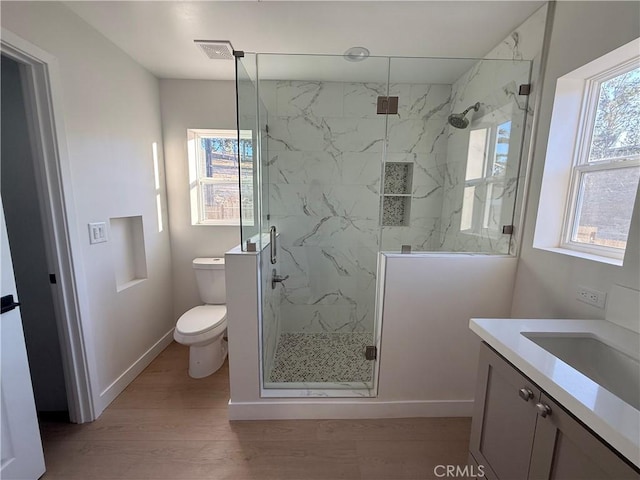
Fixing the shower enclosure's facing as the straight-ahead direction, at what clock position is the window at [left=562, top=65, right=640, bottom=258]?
The window is roughly at 10 o'clock from the shower enclosure.

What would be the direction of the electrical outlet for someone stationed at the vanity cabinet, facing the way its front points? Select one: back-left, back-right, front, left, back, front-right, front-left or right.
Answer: back-right

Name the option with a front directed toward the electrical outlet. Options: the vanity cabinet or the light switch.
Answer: the light switch

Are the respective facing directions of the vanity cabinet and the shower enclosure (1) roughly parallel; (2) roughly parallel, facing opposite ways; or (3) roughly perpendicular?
roughly perpendicular

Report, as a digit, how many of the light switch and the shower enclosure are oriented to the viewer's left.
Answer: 0

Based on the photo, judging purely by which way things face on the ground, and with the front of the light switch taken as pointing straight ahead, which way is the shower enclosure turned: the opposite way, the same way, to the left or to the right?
to the right

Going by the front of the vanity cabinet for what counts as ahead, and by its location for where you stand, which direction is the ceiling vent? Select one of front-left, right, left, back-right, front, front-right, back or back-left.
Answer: front-right

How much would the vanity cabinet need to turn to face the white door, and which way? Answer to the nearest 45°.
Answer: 0° — it already faces it

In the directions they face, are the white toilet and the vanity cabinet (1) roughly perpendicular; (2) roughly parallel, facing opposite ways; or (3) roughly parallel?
roughly perpendicular

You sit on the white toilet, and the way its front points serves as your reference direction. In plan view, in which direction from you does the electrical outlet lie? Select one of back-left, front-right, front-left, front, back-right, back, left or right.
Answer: left
